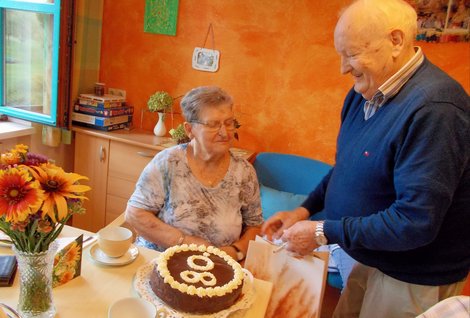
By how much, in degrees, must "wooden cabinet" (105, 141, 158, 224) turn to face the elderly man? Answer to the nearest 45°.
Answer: approximately 90° to its left

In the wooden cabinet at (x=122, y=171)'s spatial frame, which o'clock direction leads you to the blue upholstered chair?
The blue upholstered chair is roughly at 8 o'clock from the wooden cabinet.

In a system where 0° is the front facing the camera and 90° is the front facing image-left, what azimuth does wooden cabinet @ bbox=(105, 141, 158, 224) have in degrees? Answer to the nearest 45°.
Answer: approximately 45°

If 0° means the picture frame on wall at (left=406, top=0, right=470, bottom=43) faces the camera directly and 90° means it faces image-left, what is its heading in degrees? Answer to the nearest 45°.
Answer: approximately 0°

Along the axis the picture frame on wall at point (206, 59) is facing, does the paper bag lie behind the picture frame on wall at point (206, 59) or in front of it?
in front

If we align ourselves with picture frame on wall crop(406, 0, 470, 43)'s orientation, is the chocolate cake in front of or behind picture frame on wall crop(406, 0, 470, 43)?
in front

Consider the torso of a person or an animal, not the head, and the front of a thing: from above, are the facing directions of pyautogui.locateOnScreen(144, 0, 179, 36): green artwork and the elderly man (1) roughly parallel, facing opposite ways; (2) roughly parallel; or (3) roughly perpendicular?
roughly perpendicular

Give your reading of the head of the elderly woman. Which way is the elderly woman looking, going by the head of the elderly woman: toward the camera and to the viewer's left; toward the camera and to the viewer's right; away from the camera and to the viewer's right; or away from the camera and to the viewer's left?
toward the camera and to the viewer's right

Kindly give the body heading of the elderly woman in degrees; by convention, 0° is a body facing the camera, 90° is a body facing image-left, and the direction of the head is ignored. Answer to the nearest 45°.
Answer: approximately 315°

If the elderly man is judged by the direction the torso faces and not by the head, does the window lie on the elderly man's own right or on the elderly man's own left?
on the elderly man's own right
